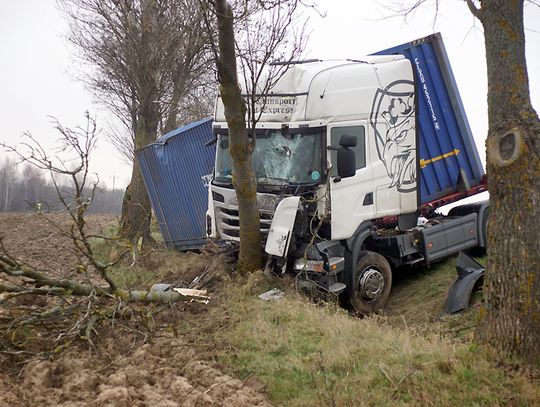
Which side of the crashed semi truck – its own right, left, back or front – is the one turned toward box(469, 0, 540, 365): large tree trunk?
left

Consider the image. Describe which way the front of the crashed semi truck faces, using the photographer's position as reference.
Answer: facing the viewer and to the left of the viewer

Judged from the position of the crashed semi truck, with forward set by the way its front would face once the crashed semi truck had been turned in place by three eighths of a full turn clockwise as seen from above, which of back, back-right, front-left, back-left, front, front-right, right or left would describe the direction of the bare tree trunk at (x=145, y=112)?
front-left
